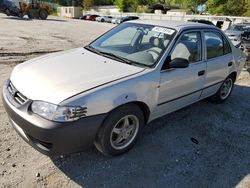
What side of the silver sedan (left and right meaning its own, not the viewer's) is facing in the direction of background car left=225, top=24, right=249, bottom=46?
back

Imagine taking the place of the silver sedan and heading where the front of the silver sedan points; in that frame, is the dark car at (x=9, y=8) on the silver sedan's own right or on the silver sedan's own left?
on the silver sedan's own right

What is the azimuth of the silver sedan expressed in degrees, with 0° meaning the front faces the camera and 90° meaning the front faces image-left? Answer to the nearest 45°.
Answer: approximately 45°

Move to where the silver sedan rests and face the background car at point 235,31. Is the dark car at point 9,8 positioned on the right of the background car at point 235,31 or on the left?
left
